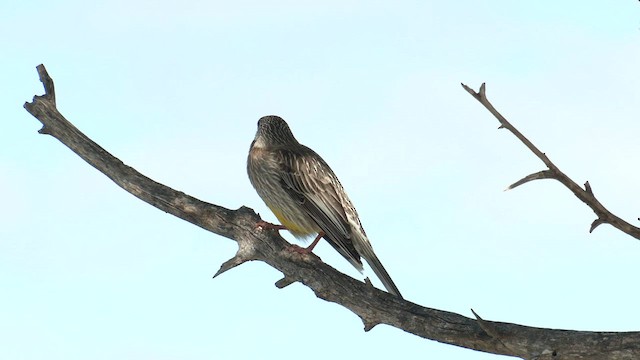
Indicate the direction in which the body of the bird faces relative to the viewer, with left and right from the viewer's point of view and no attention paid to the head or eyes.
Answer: facing to the left of the viewer
